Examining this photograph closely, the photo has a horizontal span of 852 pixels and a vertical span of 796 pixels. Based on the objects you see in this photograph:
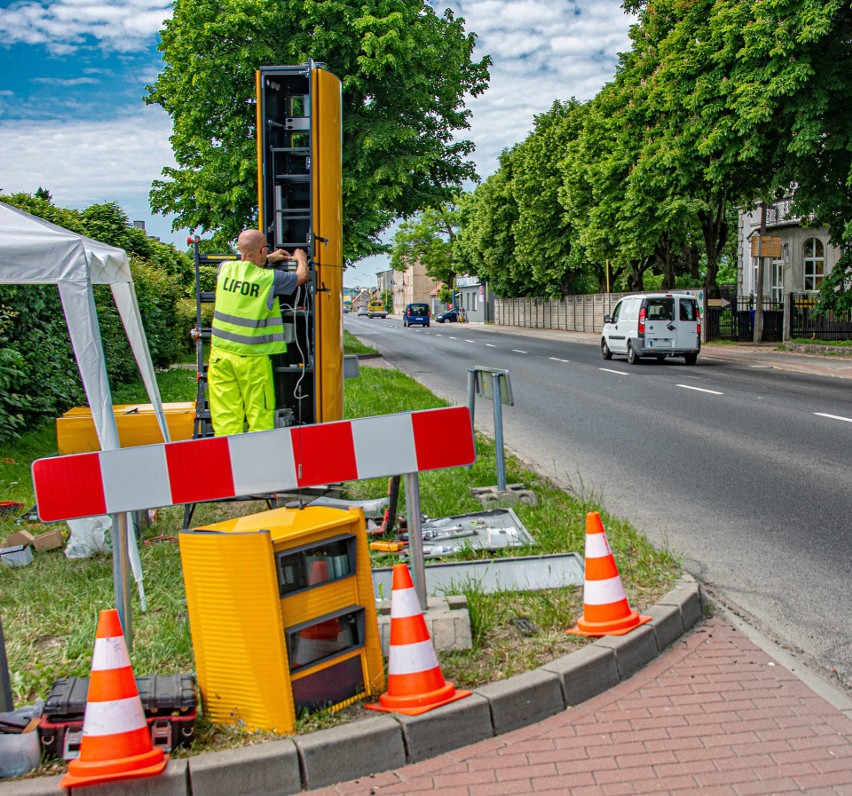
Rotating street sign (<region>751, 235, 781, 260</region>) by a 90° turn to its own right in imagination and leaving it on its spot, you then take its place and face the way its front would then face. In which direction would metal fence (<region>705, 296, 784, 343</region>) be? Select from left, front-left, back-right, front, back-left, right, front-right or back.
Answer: right

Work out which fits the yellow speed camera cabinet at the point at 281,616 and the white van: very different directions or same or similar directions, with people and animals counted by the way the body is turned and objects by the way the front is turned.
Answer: very different directions

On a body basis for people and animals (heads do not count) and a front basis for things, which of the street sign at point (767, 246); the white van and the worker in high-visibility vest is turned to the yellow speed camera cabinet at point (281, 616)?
the street sign

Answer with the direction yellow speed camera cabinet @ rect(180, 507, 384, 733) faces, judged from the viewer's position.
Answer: facing the viewer and to the right of the viewer

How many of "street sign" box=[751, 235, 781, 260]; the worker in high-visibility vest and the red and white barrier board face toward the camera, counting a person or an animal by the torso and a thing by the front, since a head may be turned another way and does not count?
2

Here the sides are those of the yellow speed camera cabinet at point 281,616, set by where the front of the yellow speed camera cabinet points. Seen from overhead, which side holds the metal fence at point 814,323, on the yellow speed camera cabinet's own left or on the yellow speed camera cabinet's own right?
on the yellow speed camera cabinet's own left

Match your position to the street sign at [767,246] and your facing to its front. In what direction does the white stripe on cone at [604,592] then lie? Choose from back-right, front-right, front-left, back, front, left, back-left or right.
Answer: front

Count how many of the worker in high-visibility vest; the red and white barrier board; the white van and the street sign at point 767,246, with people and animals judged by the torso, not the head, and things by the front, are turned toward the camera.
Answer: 2

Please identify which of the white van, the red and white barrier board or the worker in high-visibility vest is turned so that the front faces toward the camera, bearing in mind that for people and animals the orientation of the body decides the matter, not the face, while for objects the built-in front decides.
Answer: the red and white barrier board

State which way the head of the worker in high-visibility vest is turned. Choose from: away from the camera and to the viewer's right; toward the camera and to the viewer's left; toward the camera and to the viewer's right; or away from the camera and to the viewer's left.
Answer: away from the camera and to the viewer's right

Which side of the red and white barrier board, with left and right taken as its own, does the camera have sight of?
front

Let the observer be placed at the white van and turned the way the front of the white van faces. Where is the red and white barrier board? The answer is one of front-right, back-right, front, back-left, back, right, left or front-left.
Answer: back-left

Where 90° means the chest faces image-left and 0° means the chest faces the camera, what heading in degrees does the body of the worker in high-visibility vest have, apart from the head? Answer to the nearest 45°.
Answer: approximately 225°

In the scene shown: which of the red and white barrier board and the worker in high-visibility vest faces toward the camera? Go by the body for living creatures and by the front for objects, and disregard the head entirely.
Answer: the red and white barrier board

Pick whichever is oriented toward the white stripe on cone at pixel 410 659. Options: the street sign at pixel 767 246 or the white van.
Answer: the street sign

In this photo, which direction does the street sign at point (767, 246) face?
toward the camera
